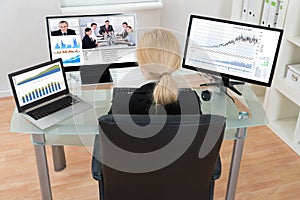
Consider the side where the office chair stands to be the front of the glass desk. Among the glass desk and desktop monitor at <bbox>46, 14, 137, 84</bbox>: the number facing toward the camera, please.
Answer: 2

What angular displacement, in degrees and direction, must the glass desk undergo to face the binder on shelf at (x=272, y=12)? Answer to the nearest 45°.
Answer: approximately 135° to its left

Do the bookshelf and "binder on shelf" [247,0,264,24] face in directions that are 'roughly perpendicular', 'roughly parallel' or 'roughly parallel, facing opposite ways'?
roughly parallel

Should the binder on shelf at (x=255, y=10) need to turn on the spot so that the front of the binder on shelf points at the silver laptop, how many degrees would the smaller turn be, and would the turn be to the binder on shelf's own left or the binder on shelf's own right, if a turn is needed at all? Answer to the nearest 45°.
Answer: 0° — it already faces it

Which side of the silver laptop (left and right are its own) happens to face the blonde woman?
front

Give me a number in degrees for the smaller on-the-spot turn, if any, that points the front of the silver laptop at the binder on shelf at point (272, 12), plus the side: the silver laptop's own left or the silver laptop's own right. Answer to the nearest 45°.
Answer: approximately 45° to the silver laptop's own left

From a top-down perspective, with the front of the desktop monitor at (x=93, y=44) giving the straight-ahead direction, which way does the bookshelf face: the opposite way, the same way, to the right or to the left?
to the right

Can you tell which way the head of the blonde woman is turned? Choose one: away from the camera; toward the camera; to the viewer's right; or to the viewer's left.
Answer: away from the camera

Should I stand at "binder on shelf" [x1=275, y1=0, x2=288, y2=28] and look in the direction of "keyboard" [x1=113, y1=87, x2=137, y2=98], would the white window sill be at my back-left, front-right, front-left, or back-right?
front-right

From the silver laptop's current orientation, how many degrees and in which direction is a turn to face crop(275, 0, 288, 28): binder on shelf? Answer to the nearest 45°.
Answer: approximately 45° to its left

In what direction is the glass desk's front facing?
toward the camera

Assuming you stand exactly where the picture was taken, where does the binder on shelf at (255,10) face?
facing the viewer and to the left of the viewer

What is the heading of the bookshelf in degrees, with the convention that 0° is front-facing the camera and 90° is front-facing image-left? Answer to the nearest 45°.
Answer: approximately 45°
